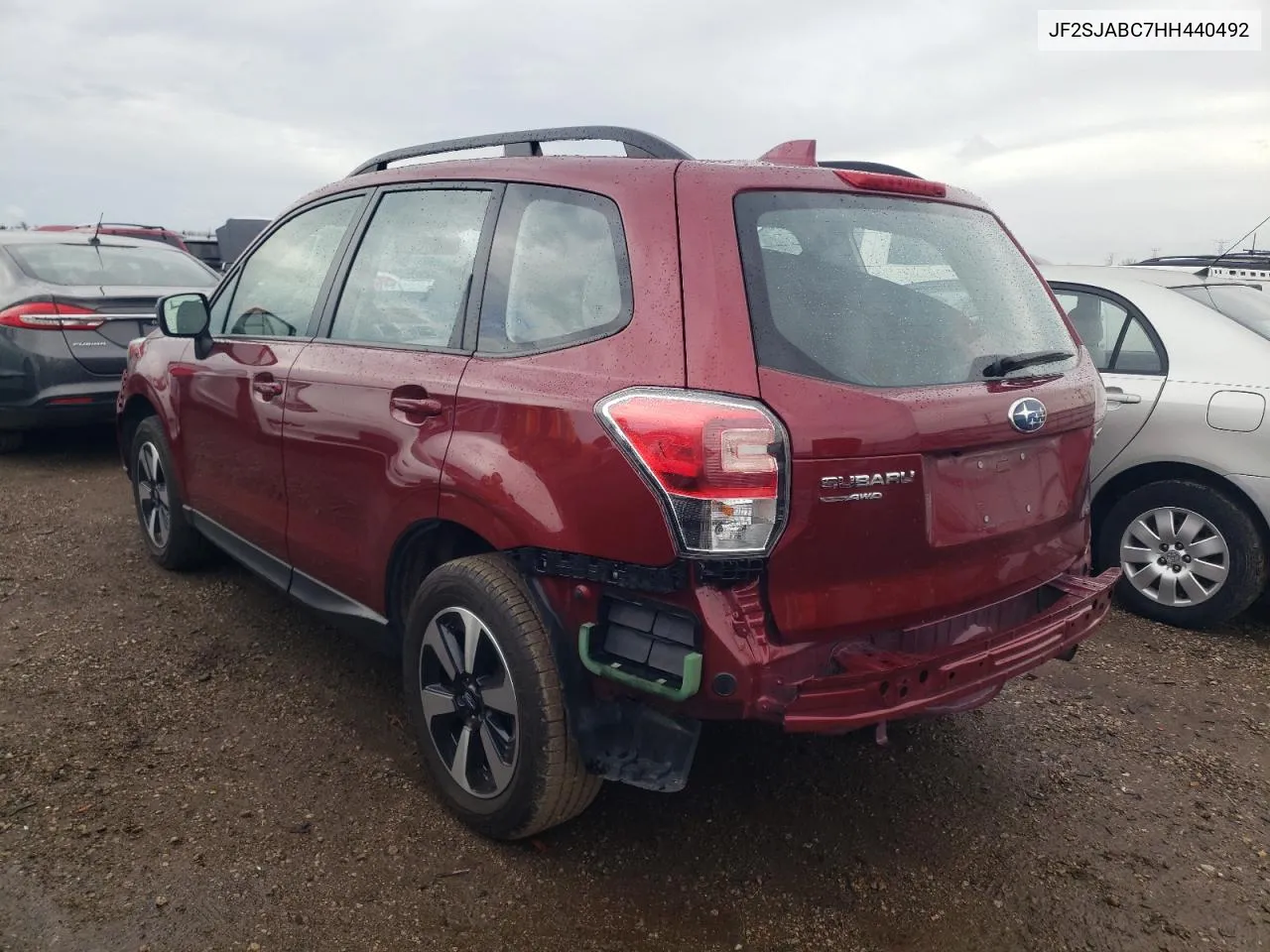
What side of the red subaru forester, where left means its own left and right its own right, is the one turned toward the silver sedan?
right

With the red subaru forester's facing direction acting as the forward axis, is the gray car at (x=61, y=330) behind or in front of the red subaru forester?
in front

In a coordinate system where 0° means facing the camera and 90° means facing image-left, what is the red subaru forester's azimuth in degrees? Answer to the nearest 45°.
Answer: approximately 135°

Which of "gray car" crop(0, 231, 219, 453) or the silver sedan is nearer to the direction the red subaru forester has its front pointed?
the gray car
